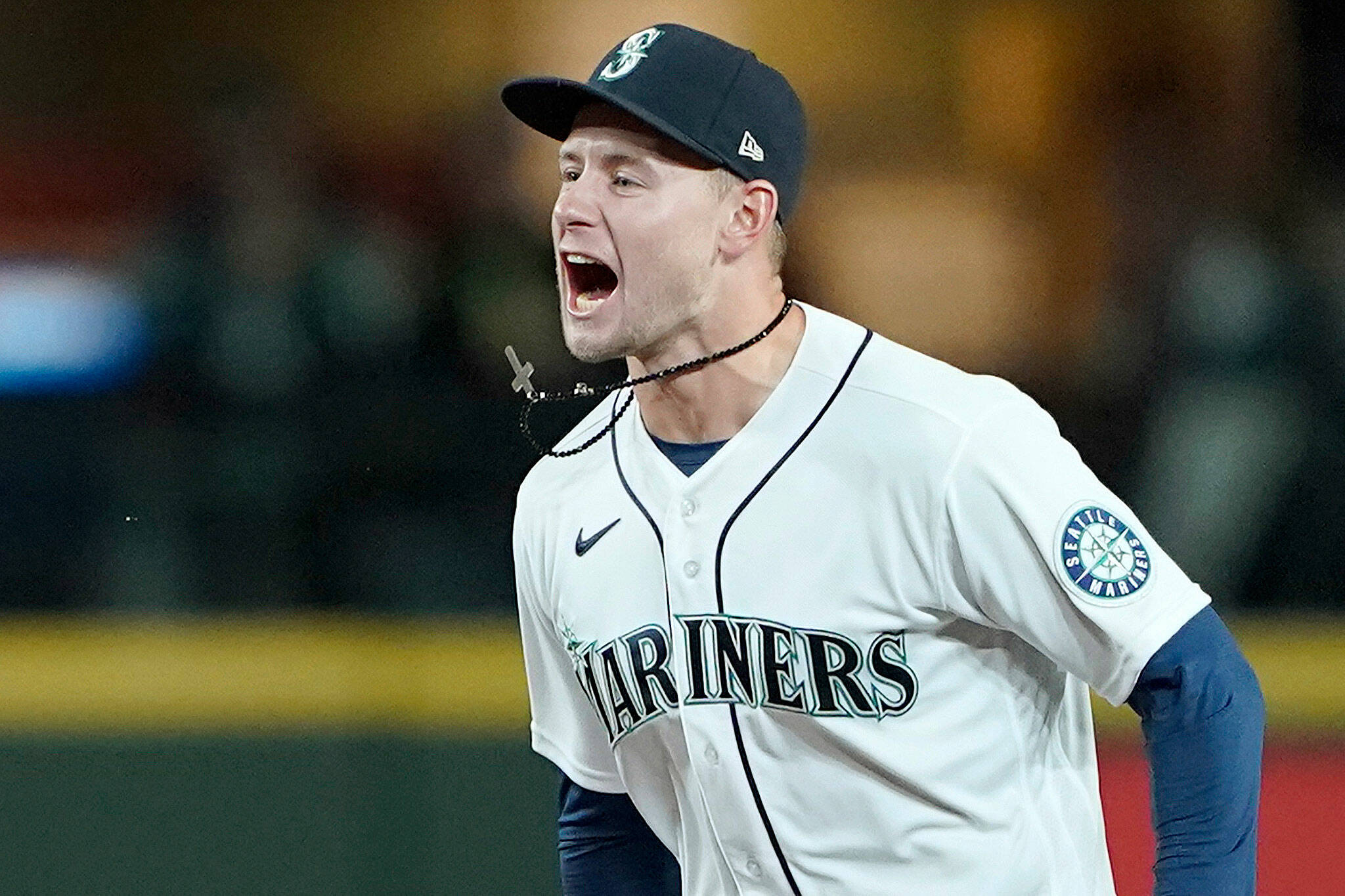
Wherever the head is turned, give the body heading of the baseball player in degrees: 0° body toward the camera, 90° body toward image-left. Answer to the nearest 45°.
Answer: approximately 45°
